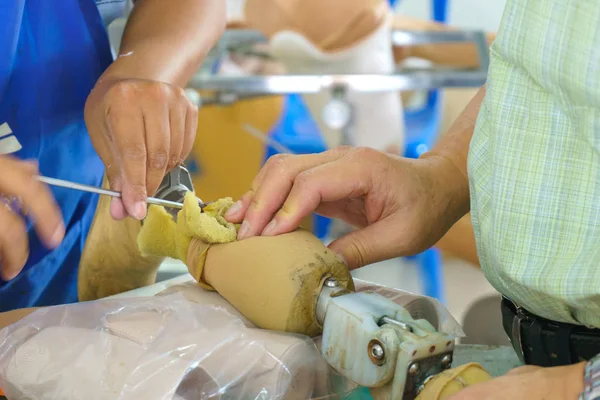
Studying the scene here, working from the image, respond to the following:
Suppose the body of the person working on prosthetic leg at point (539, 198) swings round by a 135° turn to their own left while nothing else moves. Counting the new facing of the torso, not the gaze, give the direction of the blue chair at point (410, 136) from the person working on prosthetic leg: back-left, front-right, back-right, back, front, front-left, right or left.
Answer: back-left

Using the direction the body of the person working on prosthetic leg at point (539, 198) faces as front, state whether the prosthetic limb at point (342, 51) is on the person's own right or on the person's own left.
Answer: on the person's own right

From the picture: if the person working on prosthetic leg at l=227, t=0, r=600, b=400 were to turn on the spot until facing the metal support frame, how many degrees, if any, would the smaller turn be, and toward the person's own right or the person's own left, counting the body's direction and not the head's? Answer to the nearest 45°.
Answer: approximately 90° to the person's own right

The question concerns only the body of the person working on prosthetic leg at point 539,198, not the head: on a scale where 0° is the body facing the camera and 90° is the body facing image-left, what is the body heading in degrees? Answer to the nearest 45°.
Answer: approximately 90°

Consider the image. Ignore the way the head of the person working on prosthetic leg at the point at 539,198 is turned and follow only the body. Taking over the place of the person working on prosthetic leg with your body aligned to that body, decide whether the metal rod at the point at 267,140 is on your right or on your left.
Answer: on your right

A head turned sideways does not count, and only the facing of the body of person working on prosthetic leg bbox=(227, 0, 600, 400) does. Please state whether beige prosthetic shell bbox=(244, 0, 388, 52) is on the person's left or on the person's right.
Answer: on the person's right

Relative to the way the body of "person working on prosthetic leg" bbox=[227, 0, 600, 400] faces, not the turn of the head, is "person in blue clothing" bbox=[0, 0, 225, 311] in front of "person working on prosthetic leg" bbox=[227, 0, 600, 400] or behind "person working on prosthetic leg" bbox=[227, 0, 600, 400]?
in front
